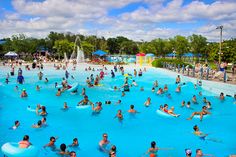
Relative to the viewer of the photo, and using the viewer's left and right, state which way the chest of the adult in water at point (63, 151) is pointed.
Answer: facing away from the viewer

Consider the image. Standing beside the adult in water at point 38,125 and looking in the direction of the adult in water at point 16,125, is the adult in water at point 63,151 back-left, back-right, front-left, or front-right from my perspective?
back-left

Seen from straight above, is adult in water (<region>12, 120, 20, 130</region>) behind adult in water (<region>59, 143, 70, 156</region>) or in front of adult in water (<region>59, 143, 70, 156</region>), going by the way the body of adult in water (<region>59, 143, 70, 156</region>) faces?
in front

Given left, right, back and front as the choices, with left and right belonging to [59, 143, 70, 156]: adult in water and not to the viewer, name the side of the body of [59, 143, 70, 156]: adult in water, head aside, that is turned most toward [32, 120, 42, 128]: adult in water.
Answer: front

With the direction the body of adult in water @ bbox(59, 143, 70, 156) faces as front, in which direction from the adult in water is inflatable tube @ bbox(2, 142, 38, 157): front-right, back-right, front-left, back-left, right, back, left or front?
left

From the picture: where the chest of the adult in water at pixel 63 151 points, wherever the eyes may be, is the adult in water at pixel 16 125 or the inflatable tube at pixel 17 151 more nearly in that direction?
the adult in water

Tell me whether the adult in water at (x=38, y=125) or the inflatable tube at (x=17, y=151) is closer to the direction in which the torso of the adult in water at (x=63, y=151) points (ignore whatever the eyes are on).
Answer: the adult in water
